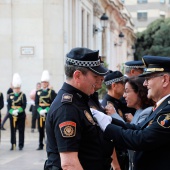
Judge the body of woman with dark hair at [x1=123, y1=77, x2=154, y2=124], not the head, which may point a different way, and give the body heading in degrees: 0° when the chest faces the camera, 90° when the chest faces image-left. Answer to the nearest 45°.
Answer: approximately 90°

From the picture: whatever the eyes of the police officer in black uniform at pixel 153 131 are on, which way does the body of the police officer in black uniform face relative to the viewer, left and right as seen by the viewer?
facing to the left of the viewer

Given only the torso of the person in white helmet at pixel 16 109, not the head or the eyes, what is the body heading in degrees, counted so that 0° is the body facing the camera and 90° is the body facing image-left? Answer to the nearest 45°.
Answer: approximately 0°

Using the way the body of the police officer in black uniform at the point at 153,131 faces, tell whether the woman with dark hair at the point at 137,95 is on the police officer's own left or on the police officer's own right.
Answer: on the police officer's own right

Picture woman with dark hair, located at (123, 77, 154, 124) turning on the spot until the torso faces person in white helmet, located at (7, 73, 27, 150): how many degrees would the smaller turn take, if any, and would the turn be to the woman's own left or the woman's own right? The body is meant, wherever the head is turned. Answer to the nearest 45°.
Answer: approximately 90° to the woman's own right

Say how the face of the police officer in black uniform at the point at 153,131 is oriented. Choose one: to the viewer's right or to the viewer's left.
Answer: to the viewer's left

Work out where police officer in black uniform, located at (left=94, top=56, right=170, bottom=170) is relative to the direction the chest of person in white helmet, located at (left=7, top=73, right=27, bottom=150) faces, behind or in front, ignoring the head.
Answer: in front

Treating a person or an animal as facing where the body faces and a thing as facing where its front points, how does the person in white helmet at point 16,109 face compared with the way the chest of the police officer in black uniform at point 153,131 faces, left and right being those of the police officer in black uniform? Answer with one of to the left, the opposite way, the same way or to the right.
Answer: to the left

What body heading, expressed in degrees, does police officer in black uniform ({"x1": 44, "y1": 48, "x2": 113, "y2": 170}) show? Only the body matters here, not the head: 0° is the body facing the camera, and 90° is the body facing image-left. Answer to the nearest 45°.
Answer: approximately 270°

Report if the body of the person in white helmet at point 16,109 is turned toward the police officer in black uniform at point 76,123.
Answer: yes

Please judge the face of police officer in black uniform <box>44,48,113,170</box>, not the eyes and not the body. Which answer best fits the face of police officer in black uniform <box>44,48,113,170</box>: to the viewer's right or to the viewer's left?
to the viewer's right
